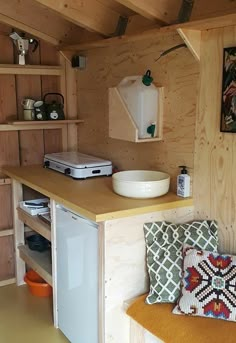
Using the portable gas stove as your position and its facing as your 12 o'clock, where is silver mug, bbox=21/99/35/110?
The silver mug is roughly at 3 o'clock from the portable gas stove.
